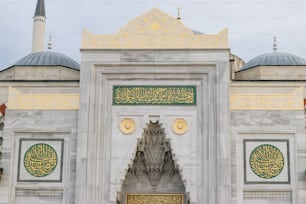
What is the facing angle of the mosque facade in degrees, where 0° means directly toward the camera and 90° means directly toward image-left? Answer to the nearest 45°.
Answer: approximately 0°

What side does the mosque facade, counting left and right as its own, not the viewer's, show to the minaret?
back
